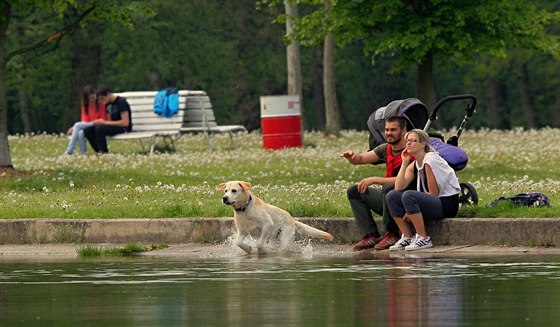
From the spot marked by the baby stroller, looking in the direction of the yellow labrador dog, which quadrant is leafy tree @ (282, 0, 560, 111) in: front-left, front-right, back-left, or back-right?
back-right

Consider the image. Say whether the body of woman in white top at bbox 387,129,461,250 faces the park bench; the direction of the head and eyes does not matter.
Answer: no

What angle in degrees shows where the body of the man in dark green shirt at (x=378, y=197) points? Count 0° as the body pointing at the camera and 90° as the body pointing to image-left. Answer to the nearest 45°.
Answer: approximately 45°

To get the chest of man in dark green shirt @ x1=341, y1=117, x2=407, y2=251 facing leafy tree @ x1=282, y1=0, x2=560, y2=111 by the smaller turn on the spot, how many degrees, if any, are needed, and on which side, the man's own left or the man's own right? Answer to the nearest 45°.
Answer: approximately 135° to the man's own right

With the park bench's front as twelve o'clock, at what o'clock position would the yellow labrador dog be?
The yellow labrador dog is roughly at 12 o'clock from the park bench.

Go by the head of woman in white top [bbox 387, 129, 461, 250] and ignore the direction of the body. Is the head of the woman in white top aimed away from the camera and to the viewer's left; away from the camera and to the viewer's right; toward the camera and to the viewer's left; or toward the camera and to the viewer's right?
toward the camera and to the viewer's left

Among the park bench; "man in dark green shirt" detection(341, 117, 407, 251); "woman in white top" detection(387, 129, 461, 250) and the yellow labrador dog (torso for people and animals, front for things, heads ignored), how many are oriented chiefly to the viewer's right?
0

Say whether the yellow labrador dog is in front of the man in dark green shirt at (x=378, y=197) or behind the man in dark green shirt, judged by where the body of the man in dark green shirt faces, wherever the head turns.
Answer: in front

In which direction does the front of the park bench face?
toward the camera

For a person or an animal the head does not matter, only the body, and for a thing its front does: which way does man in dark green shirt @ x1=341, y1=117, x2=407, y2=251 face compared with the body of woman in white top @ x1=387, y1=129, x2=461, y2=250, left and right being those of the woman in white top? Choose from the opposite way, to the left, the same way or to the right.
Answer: the same way

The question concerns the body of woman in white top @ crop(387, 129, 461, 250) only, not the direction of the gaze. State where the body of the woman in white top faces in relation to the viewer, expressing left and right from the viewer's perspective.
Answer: facing the viewer and to the left of the viewer

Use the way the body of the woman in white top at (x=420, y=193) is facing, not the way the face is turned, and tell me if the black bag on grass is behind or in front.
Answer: behind

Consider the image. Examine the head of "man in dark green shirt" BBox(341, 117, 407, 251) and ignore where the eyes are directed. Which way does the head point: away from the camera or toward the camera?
toward the camera

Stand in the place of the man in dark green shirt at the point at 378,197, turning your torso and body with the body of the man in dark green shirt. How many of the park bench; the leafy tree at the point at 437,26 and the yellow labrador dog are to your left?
0

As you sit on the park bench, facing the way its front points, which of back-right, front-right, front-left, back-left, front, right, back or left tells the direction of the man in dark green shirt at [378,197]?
front
